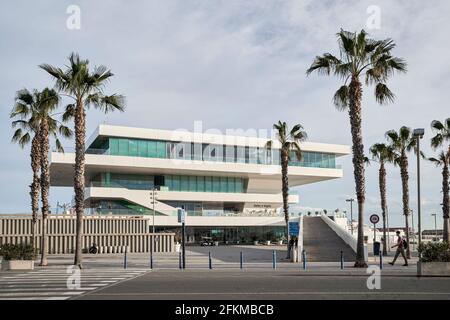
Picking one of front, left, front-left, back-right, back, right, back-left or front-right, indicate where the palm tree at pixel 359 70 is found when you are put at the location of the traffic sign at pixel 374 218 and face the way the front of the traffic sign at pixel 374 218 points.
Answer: front

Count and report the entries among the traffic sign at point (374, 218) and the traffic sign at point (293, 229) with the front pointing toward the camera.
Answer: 2

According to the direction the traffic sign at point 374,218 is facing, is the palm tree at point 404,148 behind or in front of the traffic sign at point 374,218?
behind

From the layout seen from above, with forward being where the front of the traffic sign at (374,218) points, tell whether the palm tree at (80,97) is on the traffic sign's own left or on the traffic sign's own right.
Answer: on the traffic sign's own right

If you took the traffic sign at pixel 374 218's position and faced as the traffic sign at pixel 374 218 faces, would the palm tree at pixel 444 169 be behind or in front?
behind

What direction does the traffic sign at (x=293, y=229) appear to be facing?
toward the camera

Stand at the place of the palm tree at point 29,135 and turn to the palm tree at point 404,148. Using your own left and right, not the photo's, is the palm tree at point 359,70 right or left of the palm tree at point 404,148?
right

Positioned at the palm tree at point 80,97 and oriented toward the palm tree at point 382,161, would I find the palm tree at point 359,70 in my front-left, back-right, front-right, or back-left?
front-right

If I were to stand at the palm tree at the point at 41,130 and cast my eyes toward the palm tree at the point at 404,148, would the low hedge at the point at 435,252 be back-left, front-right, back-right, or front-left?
front-right

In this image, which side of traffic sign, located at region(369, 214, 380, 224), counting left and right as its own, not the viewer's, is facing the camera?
front

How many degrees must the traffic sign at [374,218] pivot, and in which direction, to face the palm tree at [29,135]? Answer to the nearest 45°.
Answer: approximately 90° to its right

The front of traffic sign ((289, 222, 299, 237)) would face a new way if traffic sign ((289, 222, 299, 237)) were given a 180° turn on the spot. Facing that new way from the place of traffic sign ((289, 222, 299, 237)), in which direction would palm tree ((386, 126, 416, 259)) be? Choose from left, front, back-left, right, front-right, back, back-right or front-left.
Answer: front-right

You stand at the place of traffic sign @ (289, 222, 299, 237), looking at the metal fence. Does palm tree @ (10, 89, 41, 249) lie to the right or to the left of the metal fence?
left

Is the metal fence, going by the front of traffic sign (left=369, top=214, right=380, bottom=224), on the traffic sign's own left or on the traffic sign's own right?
on the traffic sign's own right

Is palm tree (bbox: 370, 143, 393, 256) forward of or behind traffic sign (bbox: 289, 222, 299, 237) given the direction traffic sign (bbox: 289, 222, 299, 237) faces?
behind
